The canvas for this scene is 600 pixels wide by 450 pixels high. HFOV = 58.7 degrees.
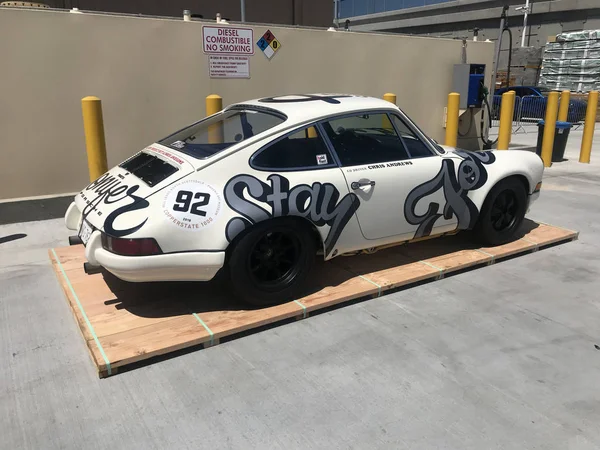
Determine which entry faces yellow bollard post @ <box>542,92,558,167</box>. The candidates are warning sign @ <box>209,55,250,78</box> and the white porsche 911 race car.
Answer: the white porsche 911 race car

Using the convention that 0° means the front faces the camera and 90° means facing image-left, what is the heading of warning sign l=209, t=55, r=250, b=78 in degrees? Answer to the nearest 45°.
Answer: approximately 0°

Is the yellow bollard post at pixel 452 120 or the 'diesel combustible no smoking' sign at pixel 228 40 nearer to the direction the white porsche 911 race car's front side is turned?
the yellow bollard post

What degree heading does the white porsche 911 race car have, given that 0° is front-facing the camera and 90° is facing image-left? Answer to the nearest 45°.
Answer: approximately 225°

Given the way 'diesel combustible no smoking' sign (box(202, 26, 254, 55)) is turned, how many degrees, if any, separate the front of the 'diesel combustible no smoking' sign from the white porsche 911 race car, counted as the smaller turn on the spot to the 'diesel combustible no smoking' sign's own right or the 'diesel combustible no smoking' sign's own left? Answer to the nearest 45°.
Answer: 0° — it already faces it

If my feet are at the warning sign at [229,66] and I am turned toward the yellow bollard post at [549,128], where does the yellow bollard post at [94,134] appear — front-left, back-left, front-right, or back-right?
back-right

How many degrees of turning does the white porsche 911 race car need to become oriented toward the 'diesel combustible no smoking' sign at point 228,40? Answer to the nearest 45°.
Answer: approximately 45° to its left

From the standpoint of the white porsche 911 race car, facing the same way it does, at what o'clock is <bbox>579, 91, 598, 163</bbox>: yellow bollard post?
The yellow bollard post is roughly at 12 o'clock from the white porsche 911 race car.

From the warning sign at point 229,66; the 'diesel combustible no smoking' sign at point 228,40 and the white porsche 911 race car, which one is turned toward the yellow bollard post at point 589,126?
the white porsche 911 race car

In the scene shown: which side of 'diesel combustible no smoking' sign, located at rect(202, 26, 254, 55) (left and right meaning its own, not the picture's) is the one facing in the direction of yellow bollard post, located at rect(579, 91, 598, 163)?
left

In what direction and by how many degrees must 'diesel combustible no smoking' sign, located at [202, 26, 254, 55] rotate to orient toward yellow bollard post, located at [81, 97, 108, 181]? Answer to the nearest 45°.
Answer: approximately 45° to its right

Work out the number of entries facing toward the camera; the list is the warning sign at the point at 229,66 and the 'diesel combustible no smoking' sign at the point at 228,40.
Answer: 2

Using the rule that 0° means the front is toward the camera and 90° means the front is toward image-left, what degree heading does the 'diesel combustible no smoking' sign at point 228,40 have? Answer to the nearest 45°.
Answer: approximately 0°

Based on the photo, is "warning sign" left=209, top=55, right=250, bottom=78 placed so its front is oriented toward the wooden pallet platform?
yes
